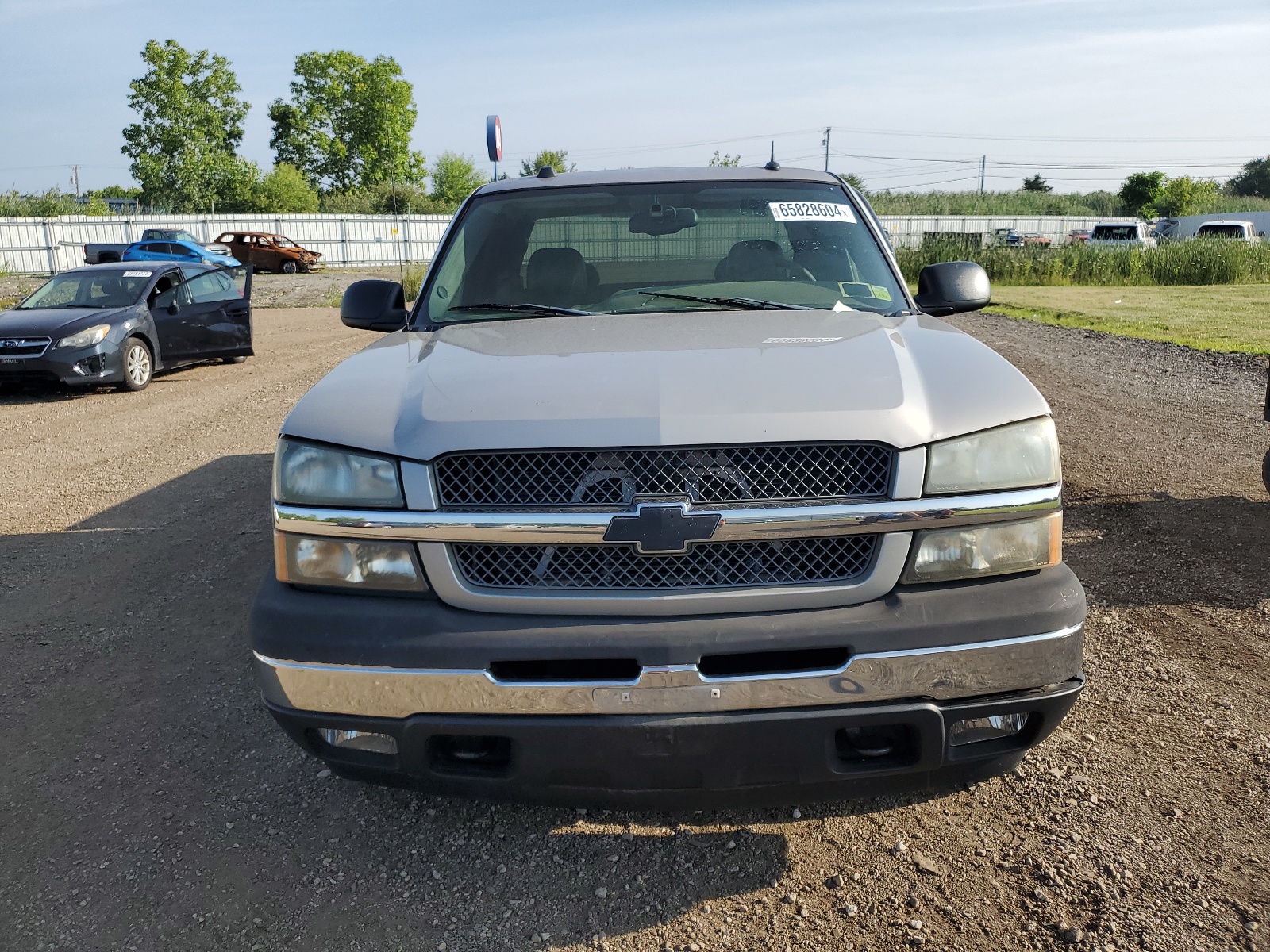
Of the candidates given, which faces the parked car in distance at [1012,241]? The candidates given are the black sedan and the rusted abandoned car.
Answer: the rusted abandoned car

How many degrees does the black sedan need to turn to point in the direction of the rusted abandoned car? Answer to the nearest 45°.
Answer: approximately 135° to its right

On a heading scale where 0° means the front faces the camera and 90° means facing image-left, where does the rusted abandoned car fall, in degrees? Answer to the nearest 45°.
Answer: approximately 315°

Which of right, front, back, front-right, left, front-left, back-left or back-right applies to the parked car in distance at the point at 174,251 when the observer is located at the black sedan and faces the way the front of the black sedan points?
back-right

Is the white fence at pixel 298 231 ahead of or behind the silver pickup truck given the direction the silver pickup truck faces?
behind

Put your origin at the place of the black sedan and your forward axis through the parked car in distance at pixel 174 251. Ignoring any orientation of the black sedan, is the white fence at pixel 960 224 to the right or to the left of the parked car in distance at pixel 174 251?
right

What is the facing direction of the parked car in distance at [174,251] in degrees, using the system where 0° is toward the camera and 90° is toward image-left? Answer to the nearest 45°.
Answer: approximately 315°

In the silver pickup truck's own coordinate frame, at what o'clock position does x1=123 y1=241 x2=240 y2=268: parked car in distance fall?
The parked car in distance is roughly at 5 o'clock from the silver pickup truck.

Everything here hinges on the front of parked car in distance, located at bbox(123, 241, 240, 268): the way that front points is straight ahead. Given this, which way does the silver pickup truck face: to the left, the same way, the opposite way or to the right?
to the right

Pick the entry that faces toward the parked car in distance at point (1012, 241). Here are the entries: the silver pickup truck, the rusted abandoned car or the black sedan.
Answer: the rusted abandoned car

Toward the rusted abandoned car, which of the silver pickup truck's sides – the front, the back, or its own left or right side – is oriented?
back

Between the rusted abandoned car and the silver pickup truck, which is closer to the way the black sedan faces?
the silver pickup truck

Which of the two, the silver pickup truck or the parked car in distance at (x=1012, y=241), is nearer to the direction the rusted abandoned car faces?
the parked car in distance

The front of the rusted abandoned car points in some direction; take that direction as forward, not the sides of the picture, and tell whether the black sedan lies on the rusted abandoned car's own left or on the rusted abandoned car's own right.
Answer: on the rusted abandoned car's own right

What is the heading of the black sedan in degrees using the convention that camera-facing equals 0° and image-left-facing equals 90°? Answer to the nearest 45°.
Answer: approximately 45°

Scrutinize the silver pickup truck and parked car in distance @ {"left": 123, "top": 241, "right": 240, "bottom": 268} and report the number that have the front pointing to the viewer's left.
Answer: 0

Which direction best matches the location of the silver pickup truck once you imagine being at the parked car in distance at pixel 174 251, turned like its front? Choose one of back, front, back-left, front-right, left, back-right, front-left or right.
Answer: front-right
